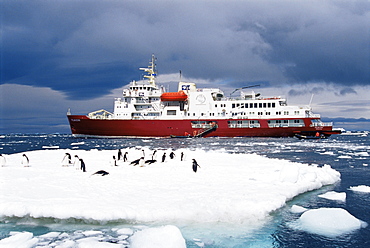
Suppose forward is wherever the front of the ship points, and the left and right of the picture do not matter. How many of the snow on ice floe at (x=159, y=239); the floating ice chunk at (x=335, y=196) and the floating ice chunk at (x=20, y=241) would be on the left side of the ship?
3

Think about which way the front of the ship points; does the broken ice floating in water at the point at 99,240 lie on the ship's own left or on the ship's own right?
on the ship's own left

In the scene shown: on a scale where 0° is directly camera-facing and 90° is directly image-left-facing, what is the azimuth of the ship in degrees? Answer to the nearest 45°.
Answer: approximately 90°

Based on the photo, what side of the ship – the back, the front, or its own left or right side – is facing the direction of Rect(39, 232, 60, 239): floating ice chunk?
left

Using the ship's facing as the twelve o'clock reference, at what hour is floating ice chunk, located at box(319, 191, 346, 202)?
The floating ice chunk is roughly at 9 o'clock from the ship.

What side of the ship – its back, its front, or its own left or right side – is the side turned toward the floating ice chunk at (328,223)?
left

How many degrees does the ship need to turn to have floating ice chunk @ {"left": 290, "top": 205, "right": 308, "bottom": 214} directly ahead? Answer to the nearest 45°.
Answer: approximately 90° to its left

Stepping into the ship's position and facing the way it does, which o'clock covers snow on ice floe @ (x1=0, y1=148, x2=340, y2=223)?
The snow on ice floe is roughly at 9 o'clock from the ship.

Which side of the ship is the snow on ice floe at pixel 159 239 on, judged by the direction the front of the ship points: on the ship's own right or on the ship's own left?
on the ship's own left
